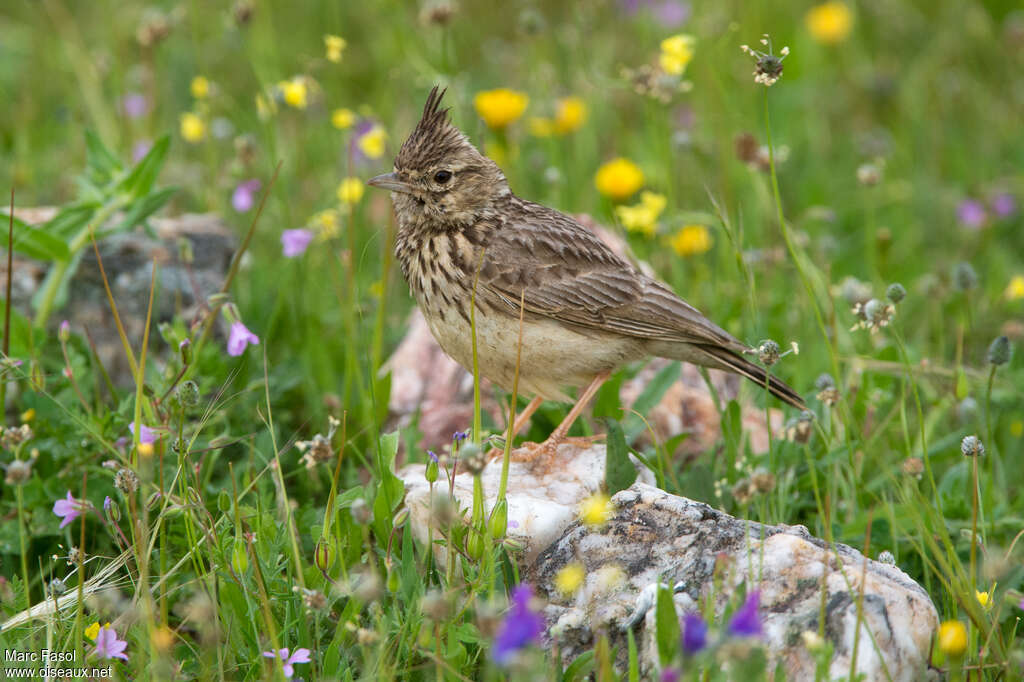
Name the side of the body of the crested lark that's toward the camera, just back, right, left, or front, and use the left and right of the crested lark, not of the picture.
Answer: left

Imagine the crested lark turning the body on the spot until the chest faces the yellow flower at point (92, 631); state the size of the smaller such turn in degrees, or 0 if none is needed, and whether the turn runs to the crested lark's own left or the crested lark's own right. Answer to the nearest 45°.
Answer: approximately 45° to the crested lark's own left

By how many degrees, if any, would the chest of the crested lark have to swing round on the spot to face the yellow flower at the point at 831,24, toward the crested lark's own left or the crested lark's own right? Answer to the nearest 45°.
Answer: approximately 135° to the crested lark's own right

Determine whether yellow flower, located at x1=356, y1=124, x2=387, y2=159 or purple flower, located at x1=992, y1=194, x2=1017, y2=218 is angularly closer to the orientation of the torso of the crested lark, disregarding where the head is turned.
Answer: the yellow flower

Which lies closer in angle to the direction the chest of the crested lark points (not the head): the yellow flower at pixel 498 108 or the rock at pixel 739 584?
the yellow flower

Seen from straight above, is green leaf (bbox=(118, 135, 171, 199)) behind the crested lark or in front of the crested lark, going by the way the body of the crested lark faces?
in front

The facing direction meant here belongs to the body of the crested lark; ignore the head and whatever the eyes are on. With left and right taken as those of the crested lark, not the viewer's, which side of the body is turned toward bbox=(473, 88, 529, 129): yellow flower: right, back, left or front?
right

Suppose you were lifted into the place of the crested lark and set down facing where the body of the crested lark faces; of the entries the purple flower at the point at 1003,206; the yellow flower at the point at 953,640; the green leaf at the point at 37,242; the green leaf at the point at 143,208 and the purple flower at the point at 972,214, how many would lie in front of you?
2

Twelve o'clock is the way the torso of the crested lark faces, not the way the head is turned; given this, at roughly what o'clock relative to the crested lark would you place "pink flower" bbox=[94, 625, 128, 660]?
The pink flower is roughly at 10 o'clock from the crested lark.

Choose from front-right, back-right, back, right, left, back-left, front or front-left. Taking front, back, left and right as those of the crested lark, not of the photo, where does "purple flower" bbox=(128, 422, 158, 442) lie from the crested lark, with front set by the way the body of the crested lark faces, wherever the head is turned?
front-left

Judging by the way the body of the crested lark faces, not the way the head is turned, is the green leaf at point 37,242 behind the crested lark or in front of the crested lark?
in front

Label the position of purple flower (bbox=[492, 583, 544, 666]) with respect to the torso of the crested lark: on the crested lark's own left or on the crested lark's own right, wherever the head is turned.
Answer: on the crested lark's own left

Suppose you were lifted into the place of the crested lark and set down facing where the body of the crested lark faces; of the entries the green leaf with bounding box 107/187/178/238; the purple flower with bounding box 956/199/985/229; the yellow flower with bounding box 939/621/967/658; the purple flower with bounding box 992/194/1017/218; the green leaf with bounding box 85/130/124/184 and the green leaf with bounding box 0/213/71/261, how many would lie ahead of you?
3

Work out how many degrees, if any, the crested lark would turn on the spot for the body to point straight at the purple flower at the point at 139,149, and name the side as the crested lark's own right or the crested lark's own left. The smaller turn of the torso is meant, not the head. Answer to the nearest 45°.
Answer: approximately 45° to the crested lark's own right

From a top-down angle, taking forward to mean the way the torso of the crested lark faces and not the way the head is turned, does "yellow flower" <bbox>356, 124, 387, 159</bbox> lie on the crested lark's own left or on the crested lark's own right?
on the crested lark's own right

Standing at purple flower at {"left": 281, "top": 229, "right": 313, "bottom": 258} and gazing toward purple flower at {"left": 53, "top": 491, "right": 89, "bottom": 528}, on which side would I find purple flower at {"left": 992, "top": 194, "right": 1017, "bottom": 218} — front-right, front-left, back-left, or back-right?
back-left

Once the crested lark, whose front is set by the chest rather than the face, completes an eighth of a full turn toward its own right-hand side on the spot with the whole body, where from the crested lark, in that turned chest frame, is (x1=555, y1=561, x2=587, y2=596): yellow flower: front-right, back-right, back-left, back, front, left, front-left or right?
back-left

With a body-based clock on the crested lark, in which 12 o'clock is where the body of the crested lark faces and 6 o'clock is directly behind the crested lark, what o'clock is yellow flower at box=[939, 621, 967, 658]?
The yellow flower is roughly at 8 o'clock from the crested lark.

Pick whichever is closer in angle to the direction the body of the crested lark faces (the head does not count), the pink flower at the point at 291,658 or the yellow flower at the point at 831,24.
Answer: the pink flower
